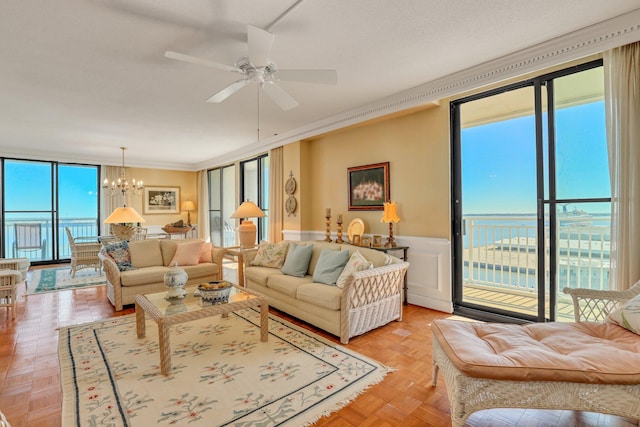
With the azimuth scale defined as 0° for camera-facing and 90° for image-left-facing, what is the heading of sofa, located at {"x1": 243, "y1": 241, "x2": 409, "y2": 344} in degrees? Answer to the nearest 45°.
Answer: approximately 45°

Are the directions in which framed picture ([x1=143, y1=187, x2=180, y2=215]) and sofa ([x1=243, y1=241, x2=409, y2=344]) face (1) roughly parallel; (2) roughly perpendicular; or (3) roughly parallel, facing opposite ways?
roughly perpendicular

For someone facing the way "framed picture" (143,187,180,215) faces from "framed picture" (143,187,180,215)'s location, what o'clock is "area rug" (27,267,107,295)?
The area rug is roughly at 1 o'clock from the framed picture.

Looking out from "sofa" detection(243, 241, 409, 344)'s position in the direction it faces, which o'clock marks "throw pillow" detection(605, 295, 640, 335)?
The throw pillow is roughly at 9 o'clock from the sofa.

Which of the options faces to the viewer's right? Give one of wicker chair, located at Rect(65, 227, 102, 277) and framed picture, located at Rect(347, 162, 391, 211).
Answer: the wicker chair

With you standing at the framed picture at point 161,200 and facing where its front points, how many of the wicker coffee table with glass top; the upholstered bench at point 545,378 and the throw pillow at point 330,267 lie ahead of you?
3

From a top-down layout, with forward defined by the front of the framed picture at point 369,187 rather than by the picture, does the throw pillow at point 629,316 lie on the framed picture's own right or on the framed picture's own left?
on the framed picture's own left

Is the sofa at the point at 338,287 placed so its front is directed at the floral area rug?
yes

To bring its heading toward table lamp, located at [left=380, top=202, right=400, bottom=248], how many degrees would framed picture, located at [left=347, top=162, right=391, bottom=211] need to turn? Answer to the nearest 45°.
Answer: approximately 90° to its left
